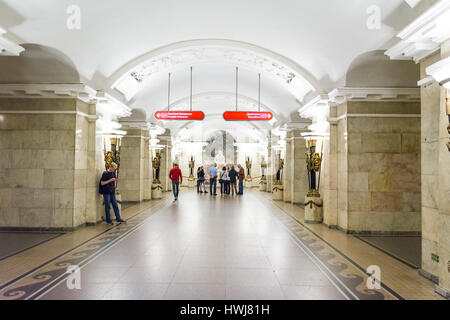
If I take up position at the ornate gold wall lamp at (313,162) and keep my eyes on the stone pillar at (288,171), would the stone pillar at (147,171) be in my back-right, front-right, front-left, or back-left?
front-left

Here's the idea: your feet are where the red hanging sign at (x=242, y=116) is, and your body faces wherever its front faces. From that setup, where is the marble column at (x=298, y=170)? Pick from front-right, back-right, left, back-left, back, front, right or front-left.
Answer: back-left

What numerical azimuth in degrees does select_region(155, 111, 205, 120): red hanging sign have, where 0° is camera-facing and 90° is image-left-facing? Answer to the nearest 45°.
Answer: approximately 0°

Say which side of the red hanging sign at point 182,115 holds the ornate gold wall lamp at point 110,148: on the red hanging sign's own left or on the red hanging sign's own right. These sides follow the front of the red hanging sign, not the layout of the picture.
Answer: on the red hanging sign's own right

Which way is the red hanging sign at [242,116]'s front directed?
toward the camera

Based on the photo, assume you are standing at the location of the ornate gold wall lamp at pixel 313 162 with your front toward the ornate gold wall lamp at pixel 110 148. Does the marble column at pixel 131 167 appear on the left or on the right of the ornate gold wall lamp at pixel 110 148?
right

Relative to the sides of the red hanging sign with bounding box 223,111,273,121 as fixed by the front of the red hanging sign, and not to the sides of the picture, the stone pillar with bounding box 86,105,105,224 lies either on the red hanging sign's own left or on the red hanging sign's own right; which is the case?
on the red hanging sign's own right

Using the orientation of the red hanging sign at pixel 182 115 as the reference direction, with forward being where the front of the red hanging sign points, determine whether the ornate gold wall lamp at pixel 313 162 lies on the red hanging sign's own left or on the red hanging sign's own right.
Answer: on the red hanging sign's own left

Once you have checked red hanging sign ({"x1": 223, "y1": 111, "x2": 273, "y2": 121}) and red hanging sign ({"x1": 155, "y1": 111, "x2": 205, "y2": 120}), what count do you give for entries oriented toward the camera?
2

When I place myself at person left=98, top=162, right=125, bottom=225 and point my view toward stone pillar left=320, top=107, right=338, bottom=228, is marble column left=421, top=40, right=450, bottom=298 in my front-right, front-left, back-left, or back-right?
front-right

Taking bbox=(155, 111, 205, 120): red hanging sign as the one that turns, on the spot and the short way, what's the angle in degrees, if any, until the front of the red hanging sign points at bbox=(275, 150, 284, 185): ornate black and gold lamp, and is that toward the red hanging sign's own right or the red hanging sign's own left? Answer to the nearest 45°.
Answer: approximately 135° to the red hanging sign's own left

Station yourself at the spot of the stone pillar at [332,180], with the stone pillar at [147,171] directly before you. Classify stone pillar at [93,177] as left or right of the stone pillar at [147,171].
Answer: left

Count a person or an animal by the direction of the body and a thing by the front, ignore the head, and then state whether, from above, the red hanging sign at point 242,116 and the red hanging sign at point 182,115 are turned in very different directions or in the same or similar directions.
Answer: same or similar directions
